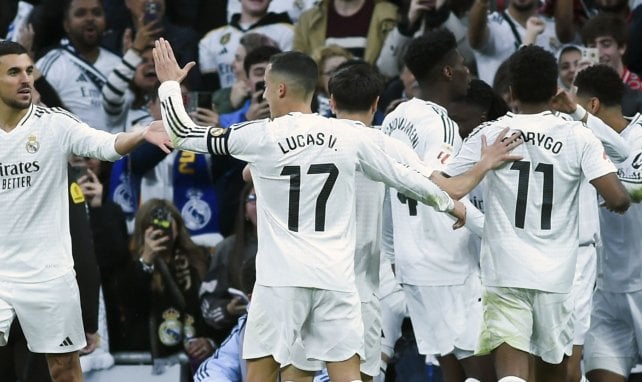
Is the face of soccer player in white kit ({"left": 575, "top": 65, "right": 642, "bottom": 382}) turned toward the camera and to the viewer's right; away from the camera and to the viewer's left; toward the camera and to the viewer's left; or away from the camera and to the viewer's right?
away from the camera and to the viewer's left

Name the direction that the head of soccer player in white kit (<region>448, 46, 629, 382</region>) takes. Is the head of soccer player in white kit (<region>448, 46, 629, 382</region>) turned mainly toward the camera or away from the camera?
away from the camera

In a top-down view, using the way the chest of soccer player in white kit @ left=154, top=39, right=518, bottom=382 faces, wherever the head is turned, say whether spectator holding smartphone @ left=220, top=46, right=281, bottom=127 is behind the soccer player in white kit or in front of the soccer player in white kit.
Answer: in front

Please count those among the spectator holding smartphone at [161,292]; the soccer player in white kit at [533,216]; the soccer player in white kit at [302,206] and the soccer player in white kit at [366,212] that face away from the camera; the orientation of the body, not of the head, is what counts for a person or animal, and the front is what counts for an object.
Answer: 3

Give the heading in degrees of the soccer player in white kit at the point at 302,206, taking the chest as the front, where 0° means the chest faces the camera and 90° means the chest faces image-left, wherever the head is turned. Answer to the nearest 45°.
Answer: approximately 180°

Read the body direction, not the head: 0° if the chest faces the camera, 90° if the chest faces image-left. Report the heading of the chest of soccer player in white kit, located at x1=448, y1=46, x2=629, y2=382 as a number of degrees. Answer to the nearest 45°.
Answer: approximately 180°

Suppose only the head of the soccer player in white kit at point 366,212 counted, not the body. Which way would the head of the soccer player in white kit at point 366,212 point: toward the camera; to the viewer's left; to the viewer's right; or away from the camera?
away from the camera

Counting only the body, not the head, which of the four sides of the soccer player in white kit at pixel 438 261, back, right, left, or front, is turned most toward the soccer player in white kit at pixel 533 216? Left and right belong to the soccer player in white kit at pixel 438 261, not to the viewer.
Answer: right

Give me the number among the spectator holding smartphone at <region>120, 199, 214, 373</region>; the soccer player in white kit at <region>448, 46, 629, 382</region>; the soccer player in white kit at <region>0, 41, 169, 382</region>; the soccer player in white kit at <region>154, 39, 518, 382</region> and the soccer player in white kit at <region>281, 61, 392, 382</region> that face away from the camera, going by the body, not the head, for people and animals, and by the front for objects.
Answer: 3
